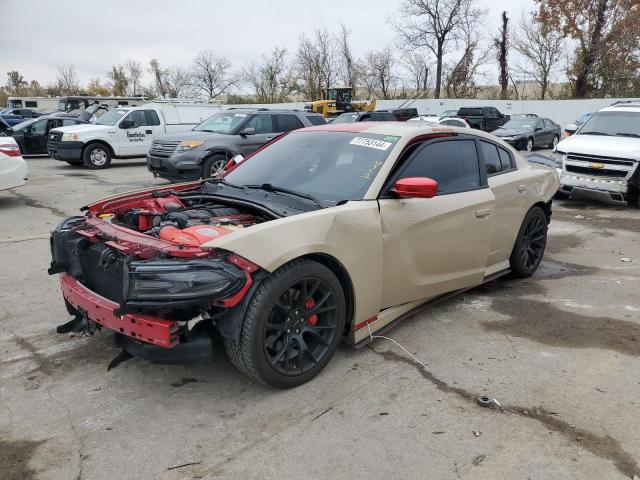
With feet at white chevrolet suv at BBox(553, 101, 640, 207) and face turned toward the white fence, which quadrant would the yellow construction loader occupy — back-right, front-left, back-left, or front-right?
front-left

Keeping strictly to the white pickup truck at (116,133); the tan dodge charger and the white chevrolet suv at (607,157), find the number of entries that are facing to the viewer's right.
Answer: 0

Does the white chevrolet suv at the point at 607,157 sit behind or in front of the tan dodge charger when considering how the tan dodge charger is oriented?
behind

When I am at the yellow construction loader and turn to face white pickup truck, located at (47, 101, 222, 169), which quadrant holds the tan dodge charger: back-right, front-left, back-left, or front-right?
front-left

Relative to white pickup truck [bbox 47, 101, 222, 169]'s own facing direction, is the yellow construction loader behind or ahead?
behind

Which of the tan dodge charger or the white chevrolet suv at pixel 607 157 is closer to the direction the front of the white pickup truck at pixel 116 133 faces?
the tan dodge charger

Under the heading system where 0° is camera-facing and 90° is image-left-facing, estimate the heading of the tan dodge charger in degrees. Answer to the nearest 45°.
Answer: approximately 45°

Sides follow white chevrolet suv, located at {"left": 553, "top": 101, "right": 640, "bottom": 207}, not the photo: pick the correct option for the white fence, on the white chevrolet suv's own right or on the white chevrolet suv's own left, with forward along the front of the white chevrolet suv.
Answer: on the white chevrolet suv's own right

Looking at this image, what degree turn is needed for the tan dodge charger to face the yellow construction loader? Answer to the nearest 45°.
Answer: approximately 135° to its right

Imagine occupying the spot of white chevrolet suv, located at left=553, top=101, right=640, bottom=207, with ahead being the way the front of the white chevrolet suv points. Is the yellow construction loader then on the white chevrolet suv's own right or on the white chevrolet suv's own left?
on the white chevrolet suv's own right

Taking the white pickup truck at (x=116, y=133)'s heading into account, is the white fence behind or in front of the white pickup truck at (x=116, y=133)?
behind
